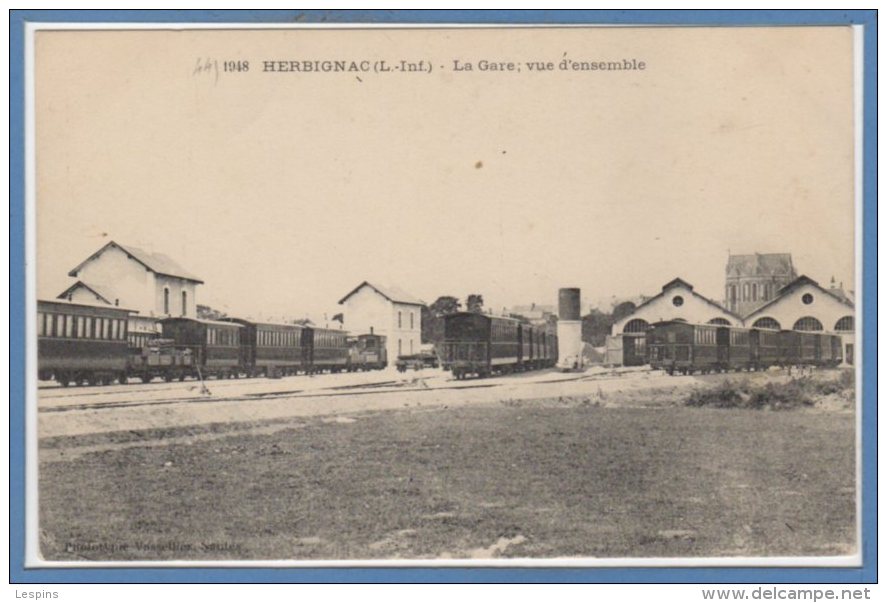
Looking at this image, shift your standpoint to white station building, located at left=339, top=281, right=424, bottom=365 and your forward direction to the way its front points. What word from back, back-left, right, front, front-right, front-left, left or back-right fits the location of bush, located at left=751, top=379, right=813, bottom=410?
front-left

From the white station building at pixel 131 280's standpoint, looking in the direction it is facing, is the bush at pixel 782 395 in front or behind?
in front

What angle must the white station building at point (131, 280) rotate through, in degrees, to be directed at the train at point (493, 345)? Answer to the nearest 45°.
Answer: approximately 45° to its left

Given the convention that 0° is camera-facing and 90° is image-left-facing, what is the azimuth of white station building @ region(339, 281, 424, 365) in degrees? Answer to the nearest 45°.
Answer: approximately 315°

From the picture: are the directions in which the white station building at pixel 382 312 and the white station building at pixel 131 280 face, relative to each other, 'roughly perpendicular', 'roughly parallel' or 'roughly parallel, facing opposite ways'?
roughly parallel

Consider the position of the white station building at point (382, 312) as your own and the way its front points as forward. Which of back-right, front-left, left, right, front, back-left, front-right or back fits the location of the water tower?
front-left

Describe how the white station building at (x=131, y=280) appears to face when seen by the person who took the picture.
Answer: facing the viewer and to the right of the viewer

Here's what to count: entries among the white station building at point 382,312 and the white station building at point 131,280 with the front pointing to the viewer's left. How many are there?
0
